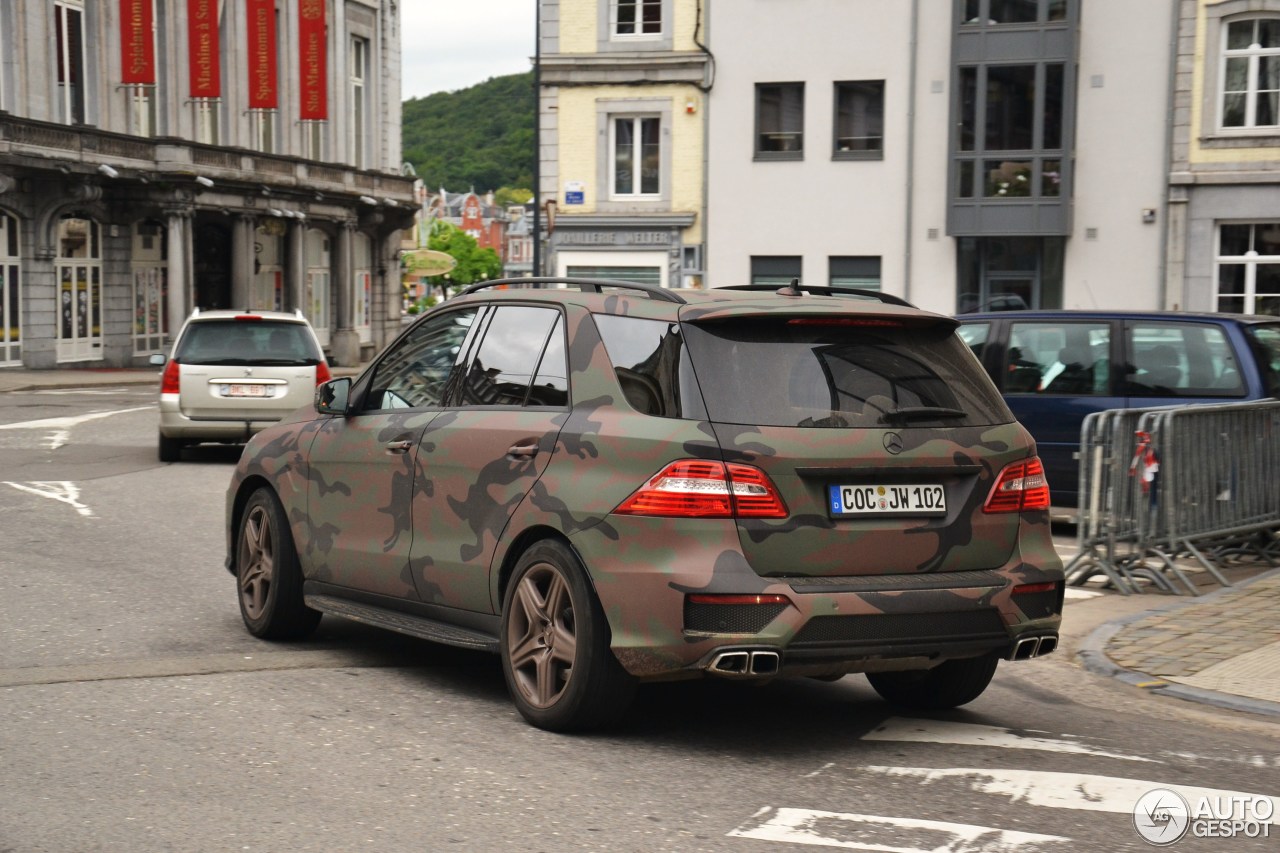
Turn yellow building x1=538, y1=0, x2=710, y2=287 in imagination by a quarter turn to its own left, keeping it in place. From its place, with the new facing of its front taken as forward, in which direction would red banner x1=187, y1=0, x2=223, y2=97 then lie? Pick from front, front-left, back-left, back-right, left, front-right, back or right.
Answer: back-left

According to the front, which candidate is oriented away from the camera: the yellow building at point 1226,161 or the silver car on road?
the silver car on road

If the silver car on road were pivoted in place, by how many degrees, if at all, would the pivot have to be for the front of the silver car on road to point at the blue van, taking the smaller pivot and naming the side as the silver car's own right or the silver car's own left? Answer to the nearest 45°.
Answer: approximately 135° to the silver car's own right

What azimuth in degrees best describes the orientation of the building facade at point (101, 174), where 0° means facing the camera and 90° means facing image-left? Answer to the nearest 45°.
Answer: approximately 315°

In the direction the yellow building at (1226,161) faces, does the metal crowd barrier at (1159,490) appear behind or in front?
in front

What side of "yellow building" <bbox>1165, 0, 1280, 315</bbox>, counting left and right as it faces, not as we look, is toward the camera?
front

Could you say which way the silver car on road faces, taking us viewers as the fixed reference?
facing away from the viewer

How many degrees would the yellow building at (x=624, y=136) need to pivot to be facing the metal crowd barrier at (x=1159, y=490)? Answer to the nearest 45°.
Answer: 0° — it already faces it

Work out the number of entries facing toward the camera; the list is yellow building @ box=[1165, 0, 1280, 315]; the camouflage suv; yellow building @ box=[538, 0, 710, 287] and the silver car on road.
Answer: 2

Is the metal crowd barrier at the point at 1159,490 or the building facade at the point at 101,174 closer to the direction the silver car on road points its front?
the building facade

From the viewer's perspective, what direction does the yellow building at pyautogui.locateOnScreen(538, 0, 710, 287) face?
toward the camera

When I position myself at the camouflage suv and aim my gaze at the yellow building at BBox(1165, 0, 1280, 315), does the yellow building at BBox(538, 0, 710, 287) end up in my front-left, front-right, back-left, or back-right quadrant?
front-left

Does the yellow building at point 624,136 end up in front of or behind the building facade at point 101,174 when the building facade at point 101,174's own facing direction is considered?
in front

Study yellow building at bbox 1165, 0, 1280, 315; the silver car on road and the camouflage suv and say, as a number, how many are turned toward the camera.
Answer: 1
